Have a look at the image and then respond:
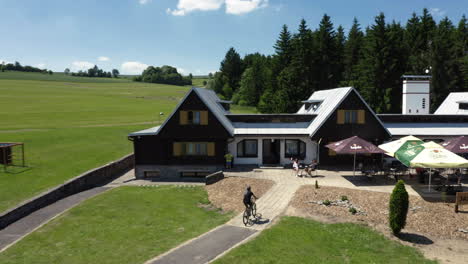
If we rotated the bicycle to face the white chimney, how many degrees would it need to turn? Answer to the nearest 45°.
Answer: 0° — it already faces it

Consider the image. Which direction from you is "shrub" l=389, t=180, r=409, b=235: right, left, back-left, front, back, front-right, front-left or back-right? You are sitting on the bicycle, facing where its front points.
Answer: front-right

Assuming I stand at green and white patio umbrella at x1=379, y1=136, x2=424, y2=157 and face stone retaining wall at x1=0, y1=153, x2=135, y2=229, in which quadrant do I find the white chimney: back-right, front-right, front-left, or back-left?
back-right

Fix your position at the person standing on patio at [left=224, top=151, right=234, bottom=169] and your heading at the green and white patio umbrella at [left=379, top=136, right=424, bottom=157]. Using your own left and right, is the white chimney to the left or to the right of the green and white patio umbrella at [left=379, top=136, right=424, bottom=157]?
left

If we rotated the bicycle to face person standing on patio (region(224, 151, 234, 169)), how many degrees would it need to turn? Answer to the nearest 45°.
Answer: approximately 45° to its left

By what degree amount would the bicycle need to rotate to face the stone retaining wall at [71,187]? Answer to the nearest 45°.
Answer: approximately 90° to its left

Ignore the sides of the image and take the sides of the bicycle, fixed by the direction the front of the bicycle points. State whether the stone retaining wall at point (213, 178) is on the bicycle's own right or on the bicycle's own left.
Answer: on the bicycle's own left

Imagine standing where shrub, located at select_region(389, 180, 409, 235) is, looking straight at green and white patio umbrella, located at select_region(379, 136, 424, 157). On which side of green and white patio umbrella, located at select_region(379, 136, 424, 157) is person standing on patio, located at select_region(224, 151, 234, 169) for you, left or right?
left

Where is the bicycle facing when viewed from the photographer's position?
facing away from the viewer and to the right of the viewer

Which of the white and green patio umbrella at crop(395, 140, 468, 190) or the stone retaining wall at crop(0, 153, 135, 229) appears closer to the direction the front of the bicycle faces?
the white and green patio umbrella

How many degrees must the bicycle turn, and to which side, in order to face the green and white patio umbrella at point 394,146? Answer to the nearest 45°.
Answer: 0° — it already faces it
